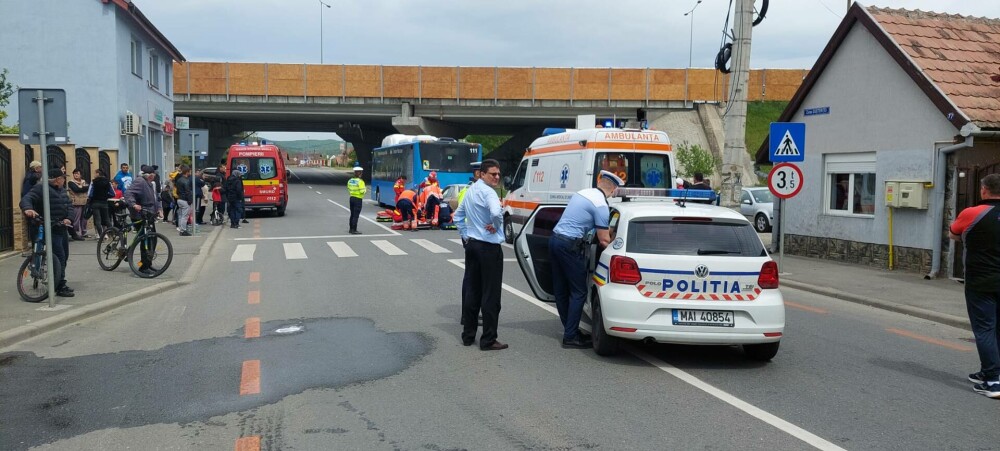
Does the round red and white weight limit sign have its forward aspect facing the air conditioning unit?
no

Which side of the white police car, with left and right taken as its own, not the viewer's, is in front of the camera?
back

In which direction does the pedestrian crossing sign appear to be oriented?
toward the camera

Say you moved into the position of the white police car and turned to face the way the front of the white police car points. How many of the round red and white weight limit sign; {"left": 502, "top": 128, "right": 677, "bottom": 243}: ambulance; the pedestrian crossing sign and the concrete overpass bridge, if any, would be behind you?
0

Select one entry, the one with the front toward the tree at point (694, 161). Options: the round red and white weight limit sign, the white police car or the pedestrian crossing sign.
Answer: the white police car

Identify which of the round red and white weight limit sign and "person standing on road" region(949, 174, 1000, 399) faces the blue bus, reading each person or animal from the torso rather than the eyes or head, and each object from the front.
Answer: the person standing on road

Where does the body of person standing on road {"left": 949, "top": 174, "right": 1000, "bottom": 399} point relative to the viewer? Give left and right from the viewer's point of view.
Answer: facing away from the viewer and to the left of the viewer

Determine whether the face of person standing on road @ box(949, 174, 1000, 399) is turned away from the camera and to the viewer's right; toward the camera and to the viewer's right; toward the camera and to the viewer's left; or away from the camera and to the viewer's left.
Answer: away from the camera and to the viewer's left

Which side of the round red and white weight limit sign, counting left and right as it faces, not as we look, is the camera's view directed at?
front

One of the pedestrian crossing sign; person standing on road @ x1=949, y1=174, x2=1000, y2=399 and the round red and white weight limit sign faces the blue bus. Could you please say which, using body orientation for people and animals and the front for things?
the person standing on road

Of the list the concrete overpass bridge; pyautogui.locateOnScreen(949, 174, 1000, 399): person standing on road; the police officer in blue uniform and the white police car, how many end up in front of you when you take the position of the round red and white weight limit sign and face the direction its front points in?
3

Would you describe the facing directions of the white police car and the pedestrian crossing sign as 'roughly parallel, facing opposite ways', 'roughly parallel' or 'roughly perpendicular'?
roughly parallel, facing opposite ways
